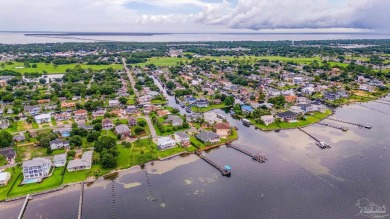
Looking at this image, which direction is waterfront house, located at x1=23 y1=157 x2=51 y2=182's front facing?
toward the camera

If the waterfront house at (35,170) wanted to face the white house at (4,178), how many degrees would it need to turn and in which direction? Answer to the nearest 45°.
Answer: approximately 90° to its right

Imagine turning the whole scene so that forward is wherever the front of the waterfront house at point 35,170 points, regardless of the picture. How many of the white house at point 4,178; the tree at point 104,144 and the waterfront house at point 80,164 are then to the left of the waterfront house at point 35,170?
2

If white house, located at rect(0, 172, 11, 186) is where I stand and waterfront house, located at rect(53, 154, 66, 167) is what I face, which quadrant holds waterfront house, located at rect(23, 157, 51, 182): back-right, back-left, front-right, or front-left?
front-right

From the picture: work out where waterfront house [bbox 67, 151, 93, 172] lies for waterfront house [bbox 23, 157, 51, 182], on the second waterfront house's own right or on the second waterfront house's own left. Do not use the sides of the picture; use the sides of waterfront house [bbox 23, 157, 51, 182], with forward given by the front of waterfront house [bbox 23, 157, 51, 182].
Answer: on the second waterfront house's own left

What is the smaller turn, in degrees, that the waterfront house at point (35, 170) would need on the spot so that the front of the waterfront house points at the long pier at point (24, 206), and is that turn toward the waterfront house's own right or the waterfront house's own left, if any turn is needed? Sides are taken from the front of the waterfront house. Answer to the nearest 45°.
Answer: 0° — it already faces it

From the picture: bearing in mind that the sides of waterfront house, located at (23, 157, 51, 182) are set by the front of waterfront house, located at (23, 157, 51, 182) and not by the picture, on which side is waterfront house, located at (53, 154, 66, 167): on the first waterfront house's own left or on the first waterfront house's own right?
on the first waterfront house's own left

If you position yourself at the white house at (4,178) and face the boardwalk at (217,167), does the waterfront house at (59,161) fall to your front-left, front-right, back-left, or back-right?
front-left

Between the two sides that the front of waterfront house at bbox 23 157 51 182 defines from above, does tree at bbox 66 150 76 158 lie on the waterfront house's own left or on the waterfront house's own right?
on the waterfront house's own left

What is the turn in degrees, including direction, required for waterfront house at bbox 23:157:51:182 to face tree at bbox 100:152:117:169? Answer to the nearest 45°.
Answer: approximately 90° to its left

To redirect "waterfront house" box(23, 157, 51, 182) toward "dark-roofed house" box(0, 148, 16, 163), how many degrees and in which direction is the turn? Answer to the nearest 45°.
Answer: approximately 180°

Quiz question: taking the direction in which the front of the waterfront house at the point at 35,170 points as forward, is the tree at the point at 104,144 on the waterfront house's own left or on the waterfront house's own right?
on the waterfront house's own left

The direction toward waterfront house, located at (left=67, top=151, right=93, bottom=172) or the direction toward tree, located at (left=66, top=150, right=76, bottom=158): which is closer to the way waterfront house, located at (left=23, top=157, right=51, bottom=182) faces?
the waterfront house
